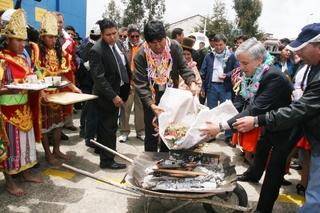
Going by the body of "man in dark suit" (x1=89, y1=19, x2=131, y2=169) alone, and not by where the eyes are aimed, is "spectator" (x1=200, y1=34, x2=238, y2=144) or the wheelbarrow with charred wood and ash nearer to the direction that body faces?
the wheelbarrow with charred wood and ash

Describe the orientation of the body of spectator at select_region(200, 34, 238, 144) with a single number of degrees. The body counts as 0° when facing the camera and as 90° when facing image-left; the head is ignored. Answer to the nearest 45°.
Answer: approximately 0°

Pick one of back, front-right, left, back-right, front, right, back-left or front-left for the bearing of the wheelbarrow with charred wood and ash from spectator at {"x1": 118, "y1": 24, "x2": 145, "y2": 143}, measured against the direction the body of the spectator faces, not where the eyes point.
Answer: front

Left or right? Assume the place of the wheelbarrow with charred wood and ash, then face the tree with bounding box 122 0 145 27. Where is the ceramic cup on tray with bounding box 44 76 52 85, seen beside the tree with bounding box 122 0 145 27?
left

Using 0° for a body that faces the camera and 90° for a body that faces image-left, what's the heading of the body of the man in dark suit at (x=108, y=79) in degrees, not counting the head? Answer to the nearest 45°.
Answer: approximately 315°

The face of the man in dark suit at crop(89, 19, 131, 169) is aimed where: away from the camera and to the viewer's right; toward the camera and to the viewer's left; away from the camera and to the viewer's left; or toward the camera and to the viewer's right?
toward the camera and to the viewer's right

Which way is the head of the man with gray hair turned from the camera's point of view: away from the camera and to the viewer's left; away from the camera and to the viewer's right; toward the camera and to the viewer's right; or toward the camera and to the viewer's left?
toward the camera and to the viewer's left

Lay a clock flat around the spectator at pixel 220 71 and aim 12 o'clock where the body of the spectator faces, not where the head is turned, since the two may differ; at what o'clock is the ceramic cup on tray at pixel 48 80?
The ceramic cup on tray is roughly at 1 o'clock from the spectator.

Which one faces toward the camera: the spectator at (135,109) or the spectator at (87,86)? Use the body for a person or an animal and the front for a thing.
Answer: the spectator at (135,109)

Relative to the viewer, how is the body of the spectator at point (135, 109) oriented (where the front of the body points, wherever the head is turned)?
toward the camera

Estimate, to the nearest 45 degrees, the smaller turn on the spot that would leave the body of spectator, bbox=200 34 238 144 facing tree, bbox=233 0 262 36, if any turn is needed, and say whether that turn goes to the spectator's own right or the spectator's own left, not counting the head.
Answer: approximately 180°

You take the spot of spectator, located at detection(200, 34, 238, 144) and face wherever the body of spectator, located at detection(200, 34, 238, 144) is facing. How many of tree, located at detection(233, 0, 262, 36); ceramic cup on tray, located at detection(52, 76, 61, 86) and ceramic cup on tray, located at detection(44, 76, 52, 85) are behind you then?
1
